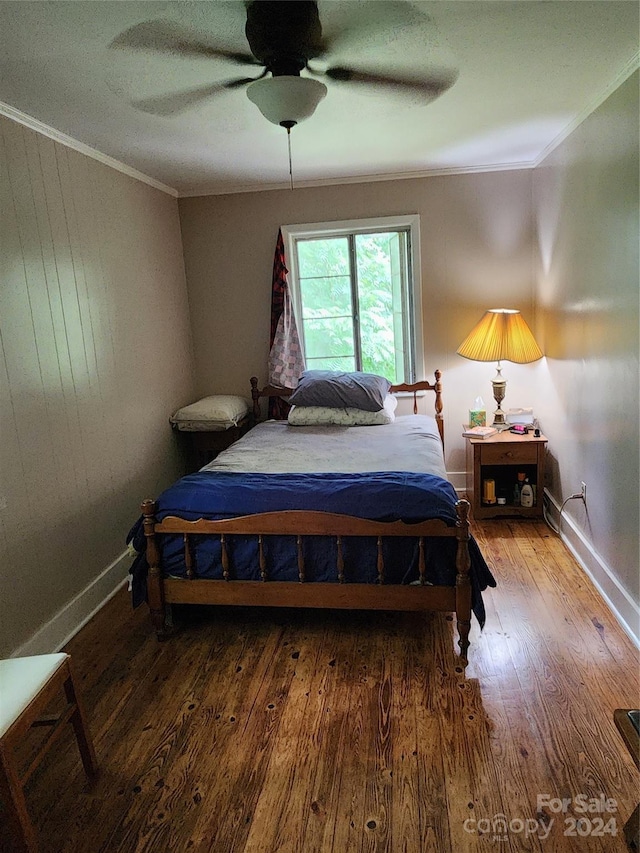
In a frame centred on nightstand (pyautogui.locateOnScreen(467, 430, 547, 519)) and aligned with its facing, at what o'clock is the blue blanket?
The blue blanket is roughly at 1 o'clock from the nightstand.

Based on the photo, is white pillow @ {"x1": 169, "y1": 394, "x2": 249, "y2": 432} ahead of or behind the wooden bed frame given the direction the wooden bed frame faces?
behind

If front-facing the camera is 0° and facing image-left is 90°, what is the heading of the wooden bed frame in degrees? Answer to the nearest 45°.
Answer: approximately 0°

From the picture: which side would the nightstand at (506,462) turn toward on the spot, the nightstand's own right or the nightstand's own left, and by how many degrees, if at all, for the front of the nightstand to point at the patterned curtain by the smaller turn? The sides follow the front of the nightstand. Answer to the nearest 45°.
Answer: approximately 90° to the nightstand's own right

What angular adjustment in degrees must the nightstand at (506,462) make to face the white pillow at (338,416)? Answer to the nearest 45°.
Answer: approximately 90° to its right

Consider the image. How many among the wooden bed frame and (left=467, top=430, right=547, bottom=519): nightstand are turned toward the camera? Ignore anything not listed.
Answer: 2

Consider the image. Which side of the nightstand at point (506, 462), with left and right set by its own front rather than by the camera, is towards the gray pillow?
right
